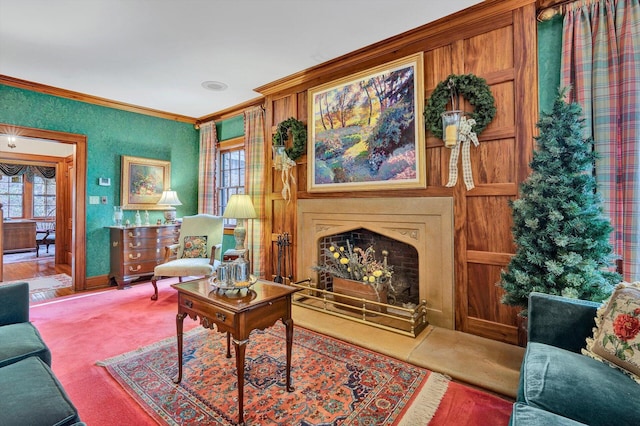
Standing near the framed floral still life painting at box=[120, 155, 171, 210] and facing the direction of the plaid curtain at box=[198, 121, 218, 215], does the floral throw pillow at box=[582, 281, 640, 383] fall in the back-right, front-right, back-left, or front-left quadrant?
front-right

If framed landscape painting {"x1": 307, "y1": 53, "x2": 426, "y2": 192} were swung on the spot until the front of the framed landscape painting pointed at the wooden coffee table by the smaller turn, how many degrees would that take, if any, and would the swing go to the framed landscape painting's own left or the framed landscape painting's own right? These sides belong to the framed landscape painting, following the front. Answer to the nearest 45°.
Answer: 0° — it already faces it

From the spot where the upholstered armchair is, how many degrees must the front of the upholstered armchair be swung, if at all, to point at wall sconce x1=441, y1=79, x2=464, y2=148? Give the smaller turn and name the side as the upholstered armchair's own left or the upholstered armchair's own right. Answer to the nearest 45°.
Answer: approximately 90° to the upholstered armchair's own left

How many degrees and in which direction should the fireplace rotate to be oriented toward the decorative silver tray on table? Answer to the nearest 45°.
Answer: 0° — it already faces it

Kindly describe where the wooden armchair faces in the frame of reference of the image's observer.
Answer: facing the viewer

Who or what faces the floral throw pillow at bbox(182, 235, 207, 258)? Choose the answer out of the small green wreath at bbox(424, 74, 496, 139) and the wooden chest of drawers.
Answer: the wooden chest of drawers

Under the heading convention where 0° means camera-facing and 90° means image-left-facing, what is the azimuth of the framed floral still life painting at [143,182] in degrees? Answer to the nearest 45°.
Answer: approximately 315°

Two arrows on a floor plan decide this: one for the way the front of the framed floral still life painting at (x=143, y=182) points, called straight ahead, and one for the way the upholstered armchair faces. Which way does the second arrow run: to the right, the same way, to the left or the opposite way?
to the right

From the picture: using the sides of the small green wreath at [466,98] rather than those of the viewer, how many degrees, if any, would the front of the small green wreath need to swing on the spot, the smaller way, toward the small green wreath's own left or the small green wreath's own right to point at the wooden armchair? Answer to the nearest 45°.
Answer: approximately 90° to the small green wreath's own right

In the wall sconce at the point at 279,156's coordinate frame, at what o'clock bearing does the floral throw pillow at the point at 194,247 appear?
The floral throw pillow is roughly at 2 o'clock from the wall sconce.

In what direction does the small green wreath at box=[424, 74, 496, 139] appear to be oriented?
toward the camera

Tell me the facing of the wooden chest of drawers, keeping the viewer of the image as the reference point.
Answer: facing the viewer and to the right of the viewer

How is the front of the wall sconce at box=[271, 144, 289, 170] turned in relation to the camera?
facing the viewer and to the left of the viewer
